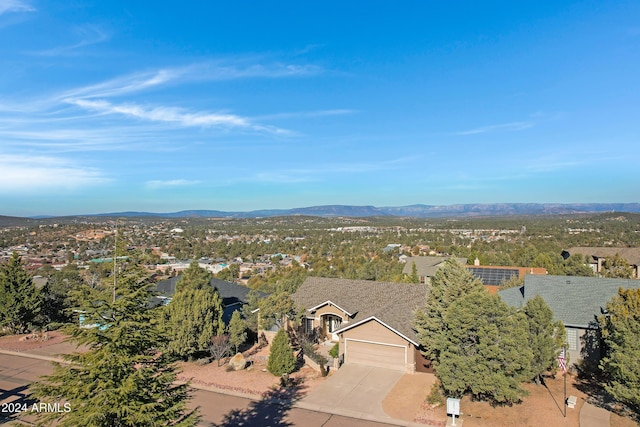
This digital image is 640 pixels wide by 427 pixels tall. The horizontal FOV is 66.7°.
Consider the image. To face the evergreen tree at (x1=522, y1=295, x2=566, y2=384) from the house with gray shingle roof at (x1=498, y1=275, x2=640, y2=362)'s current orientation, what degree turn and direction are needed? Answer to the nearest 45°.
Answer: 0° — it already faces it

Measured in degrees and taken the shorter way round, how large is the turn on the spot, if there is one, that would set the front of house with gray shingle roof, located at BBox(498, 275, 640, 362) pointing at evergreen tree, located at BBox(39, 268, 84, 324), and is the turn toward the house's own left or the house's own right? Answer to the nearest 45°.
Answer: approximately 90° to the house's own right

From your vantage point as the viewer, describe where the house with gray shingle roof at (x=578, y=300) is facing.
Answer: facing the viewer

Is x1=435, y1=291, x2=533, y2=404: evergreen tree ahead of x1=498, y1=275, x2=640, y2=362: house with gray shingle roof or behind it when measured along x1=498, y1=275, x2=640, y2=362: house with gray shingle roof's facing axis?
ahead

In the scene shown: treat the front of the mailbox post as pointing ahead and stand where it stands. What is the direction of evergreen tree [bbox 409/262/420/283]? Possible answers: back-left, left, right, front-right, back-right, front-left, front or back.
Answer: back

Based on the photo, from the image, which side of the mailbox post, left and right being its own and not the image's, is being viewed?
front

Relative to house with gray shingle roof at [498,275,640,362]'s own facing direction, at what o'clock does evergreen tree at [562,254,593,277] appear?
The evergreen tree is roughly at 6 o'clock from the house with gray shingle roof.

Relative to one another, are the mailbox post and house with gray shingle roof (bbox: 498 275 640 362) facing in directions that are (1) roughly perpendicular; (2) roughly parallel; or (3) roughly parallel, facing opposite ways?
roughly parallel

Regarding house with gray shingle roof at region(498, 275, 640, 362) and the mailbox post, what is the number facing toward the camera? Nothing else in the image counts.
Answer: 2

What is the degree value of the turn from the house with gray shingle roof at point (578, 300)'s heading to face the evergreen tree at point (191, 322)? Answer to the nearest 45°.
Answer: approximately 45° to its right

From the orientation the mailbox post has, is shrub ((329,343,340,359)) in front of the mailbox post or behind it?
behind

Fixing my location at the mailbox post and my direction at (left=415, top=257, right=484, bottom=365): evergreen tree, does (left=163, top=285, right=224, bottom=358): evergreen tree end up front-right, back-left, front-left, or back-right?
front-left
